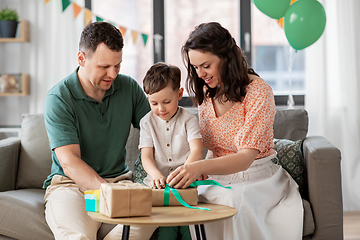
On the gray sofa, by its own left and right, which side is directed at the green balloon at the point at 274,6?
back

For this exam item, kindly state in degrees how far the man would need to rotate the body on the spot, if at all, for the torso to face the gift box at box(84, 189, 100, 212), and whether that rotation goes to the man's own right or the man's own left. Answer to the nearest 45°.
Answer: approximately 45° to the man's own right

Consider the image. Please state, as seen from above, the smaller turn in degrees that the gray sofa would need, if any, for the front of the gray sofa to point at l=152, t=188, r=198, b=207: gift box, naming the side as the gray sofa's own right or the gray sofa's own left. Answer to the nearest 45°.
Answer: approximately 45° to the gray sofa's own right

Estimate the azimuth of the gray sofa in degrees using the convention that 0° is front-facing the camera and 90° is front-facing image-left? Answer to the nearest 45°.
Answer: approximately 0°

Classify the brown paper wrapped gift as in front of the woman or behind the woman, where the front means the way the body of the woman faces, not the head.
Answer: in front

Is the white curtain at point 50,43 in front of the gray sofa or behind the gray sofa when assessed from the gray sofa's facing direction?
behind

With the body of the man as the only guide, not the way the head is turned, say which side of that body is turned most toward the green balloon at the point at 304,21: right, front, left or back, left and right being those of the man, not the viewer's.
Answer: left

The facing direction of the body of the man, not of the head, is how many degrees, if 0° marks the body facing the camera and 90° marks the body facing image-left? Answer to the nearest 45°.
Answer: approximately 315°

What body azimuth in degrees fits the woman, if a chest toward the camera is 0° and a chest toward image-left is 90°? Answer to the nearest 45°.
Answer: approximately 45°

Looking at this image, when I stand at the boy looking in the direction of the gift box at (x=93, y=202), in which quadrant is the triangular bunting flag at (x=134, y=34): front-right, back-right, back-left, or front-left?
back-right

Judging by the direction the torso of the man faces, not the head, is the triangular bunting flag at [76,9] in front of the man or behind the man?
behind
